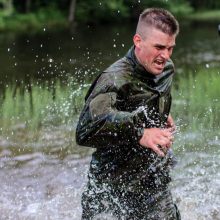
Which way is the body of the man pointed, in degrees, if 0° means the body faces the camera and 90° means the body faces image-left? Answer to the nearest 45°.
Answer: approximately 315°

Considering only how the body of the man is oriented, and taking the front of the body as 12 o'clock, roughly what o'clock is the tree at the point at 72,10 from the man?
The tree is roughly at 7 o'clock from the man.
